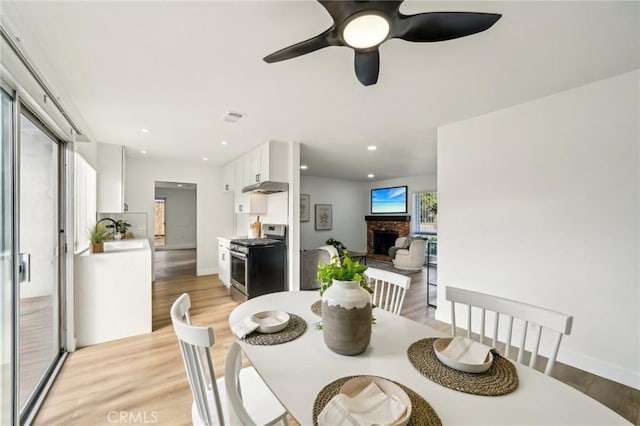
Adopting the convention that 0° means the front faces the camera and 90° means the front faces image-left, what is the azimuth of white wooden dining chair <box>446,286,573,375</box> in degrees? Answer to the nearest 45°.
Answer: approximately 45°

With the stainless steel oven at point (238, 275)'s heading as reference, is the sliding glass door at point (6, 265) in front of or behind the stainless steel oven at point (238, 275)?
in front

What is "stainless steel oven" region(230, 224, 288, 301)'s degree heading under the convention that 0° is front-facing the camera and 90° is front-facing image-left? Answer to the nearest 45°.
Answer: approximately 45°

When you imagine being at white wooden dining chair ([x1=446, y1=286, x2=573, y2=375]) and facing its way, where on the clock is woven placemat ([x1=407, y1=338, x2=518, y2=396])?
The woven placemat is roughly at 11 o'clock from the white wooden dining chair.

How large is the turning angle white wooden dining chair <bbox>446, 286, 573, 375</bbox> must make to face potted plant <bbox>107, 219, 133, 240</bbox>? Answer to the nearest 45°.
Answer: approximately 45° to its right

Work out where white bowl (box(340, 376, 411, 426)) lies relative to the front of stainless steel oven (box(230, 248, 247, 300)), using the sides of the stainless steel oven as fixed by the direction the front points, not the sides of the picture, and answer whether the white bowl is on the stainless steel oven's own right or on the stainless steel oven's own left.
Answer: on the stainless steel oven's own left

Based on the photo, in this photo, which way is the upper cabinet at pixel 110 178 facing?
to the viewer's right

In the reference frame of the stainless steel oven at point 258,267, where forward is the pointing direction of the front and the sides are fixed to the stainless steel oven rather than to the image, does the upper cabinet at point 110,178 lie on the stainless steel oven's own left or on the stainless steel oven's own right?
on the stainless steel oven's own right

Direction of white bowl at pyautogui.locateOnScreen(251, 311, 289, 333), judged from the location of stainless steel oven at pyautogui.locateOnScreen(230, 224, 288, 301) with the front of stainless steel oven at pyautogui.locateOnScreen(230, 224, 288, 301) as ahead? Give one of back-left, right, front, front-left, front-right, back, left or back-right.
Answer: front-left

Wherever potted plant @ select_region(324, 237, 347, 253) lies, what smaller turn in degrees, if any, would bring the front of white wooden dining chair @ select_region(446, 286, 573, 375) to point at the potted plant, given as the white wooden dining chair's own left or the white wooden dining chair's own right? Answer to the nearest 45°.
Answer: approximately 90° to the white wooden dining chair's own right

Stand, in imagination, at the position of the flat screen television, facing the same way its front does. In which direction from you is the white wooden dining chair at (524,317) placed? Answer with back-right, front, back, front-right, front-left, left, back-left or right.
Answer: front-left
